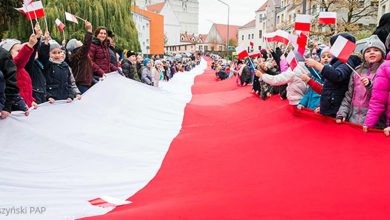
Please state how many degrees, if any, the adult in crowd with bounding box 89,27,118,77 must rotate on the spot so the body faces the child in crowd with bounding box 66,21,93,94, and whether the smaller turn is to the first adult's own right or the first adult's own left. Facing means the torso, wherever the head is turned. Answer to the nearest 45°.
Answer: approximately 45° to the first adult's own right

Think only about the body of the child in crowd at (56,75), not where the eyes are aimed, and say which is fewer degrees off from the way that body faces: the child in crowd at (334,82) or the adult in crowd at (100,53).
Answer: the child in crowd

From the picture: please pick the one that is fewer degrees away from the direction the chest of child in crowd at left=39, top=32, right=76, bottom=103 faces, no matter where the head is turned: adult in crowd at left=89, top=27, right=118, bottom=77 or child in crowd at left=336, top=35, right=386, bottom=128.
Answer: the child in crowd

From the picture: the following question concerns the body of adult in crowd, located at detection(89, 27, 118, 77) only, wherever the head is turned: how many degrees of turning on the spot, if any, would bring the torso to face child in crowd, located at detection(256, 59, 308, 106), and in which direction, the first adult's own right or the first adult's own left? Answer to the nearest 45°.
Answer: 0° — they already face them

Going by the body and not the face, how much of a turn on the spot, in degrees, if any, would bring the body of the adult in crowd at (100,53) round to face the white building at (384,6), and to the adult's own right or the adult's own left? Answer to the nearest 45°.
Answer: approximately 90° to the adult's own left

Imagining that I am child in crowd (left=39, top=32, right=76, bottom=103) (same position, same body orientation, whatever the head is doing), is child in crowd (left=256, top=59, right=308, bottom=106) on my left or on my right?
on my left

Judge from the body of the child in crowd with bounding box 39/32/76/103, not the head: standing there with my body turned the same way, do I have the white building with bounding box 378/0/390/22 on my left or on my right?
on my left

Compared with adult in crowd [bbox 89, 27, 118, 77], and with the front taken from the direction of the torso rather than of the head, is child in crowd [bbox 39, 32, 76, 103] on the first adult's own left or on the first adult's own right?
on the first adult's own right

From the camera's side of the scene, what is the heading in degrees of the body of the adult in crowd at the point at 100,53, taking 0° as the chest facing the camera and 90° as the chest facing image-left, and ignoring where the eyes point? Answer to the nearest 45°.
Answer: approximately 315°

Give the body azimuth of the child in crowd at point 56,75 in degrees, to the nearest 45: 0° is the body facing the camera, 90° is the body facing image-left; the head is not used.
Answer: approximately 0°

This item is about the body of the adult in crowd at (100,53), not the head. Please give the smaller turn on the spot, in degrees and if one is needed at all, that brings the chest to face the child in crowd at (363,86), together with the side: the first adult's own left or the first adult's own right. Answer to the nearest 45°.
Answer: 0° — they already face them
